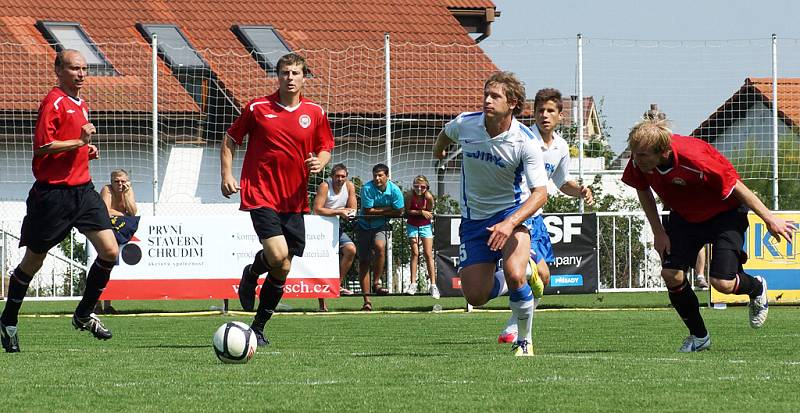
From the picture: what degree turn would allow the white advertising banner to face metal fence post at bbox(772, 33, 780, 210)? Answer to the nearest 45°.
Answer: approximately 90° to its left

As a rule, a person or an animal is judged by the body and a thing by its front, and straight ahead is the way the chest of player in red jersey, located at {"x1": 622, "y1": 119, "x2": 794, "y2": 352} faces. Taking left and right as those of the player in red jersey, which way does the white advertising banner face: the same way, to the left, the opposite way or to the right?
to the left

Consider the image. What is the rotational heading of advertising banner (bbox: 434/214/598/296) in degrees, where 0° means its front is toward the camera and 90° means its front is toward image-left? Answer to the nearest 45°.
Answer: approximately 0°

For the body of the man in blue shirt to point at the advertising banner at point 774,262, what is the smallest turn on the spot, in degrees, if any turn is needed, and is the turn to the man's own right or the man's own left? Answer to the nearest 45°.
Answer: approximately 90° to the man's own left

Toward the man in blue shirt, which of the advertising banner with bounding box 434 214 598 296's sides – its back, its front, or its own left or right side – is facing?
right

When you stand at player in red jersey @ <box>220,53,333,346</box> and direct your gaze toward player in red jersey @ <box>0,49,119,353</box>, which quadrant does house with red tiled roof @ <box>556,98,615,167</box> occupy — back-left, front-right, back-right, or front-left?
back-right

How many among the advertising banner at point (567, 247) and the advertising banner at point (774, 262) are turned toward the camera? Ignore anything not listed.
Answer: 2
